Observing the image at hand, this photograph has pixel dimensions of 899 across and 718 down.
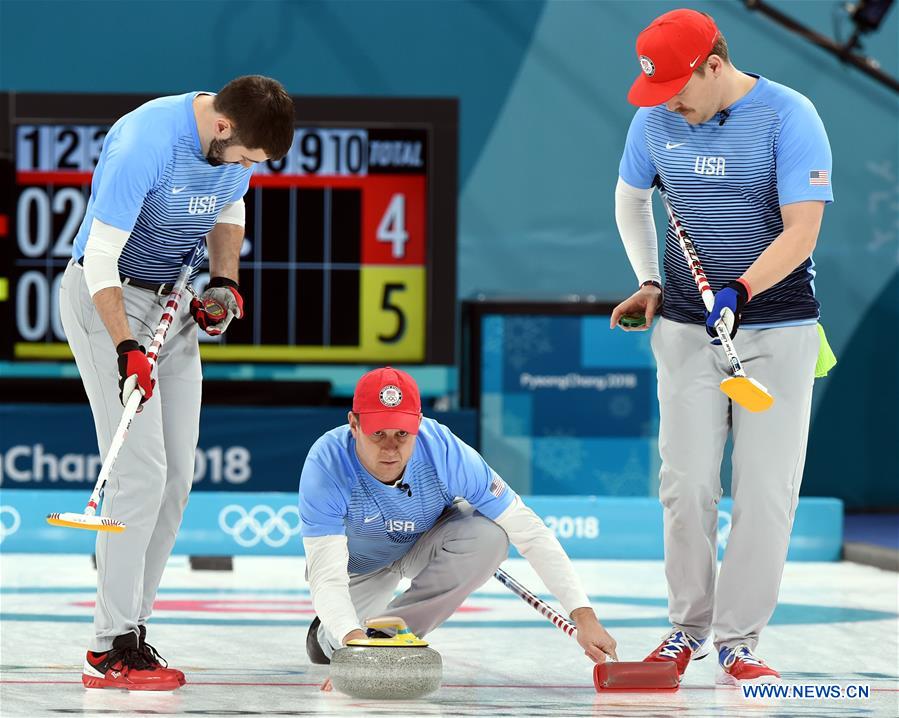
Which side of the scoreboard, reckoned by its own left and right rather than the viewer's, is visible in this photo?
front

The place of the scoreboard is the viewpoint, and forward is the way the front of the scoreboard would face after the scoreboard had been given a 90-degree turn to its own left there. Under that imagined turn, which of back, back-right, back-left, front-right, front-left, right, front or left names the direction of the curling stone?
right
